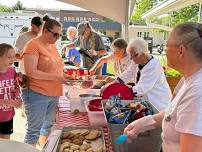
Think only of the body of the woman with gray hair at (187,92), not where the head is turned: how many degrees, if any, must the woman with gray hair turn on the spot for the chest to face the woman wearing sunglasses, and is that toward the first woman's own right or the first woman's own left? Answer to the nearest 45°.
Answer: approximately 45° to the first woman's own right

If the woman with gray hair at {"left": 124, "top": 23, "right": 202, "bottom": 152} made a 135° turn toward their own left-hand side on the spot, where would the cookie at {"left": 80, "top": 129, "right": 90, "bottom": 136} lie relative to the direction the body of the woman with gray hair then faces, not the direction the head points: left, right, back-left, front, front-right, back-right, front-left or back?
back

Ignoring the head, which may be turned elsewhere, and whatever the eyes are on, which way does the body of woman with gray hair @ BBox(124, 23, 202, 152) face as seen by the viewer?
to the viewer's left

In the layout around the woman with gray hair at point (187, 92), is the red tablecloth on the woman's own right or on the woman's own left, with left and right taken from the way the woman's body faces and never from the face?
on the woman's own right

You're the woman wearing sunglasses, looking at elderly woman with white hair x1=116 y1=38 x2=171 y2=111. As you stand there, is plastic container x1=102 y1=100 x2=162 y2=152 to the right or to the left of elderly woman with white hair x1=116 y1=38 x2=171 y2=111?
right

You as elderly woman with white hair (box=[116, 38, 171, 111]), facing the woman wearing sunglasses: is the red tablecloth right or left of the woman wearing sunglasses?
left

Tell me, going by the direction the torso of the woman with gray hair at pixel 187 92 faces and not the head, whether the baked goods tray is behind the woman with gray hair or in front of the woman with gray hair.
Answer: in front

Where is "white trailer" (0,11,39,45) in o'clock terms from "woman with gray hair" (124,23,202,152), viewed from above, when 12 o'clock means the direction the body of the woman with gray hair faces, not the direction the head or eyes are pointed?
The white trailer is roughly at 2 o'clock from the woman with gray hair.

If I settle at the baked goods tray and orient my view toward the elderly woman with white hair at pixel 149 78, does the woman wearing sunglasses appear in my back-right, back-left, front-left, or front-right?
front-left

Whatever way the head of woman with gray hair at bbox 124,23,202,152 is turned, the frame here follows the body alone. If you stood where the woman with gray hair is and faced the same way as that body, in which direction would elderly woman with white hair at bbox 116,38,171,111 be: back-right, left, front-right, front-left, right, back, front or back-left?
right

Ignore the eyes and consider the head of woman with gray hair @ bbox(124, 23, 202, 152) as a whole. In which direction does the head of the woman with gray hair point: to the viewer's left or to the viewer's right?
to the viewer's left
